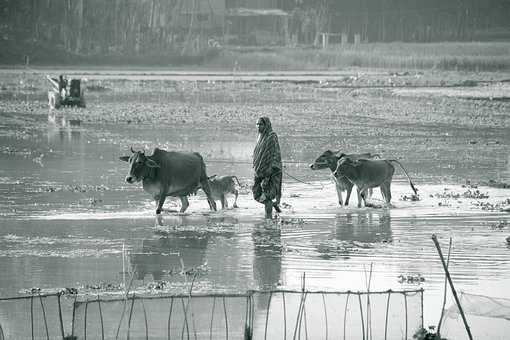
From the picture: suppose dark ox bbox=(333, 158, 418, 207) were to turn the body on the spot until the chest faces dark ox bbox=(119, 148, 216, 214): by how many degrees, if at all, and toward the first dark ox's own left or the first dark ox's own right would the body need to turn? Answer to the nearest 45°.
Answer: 0° — it already faces it

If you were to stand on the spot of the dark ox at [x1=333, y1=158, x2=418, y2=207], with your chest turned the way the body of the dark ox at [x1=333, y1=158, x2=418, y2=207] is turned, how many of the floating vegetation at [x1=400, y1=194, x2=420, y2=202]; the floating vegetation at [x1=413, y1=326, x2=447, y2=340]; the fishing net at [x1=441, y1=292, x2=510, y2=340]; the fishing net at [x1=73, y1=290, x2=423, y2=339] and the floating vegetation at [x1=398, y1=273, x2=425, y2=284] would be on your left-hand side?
4

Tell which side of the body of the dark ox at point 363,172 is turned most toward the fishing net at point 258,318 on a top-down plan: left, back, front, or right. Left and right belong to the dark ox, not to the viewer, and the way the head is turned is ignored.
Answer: left

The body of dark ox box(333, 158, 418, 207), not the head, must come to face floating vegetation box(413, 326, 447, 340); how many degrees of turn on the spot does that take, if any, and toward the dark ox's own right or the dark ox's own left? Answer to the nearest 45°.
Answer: approximately 90° to the dark ox's own left

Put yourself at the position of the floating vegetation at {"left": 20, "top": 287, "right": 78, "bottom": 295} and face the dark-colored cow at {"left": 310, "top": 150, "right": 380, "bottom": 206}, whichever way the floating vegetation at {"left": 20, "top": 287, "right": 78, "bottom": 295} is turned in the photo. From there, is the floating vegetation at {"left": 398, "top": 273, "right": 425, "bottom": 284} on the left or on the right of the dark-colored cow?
right

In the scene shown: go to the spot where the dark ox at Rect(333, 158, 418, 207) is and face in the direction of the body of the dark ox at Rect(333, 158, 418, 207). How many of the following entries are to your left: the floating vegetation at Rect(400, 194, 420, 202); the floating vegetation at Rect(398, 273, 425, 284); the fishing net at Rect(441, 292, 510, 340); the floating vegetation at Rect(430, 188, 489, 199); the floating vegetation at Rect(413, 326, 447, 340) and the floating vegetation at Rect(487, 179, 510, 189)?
3

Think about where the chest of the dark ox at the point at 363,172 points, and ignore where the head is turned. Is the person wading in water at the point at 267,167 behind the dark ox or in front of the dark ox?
in front

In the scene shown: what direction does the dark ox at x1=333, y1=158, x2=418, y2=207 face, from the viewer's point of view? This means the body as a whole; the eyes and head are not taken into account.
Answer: to the viewer's left

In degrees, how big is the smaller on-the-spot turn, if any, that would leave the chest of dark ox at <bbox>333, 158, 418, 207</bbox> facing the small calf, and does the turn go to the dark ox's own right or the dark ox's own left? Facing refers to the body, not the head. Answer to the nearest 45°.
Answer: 0° — it already faces it

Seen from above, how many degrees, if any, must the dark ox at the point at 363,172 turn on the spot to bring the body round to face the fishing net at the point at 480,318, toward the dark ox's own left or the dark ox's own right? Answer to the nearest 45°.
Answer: approximately 90° to the dark ox's own left
